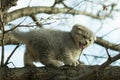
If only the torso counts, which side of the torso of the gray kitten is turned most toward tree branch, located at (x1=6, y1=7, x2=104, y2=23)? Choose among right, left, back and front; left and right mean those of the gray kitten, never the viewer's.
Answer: left

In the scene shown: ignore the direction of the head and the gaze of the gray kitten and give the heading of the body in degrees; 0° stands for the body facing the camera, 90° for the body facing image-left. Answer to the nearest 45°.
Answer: approximately 270°
